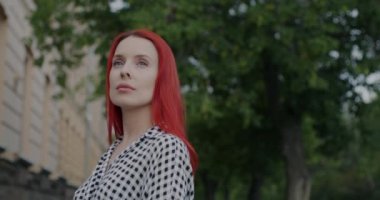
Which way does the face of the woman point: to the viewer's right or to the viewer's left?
to the viewer's left

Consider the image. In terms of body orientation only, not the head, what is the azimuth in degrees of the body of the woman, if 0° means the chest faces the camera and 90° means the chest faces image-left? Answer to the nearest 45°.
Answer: approximately 45°

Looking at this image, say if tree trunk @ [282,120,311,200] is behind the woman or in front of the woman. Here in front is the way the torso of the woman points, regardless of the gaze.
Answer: behind

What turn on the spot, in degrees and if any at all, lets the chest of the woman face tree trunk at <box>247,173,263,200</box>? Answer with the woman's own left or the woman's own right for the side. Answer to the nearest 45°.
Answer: approximately 135° to the woman's own right

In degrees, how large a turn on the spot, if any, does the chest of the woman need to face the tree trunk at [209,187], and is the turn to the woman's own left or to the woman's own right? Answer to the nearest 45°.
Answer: approximately 135° to the woman's own right
